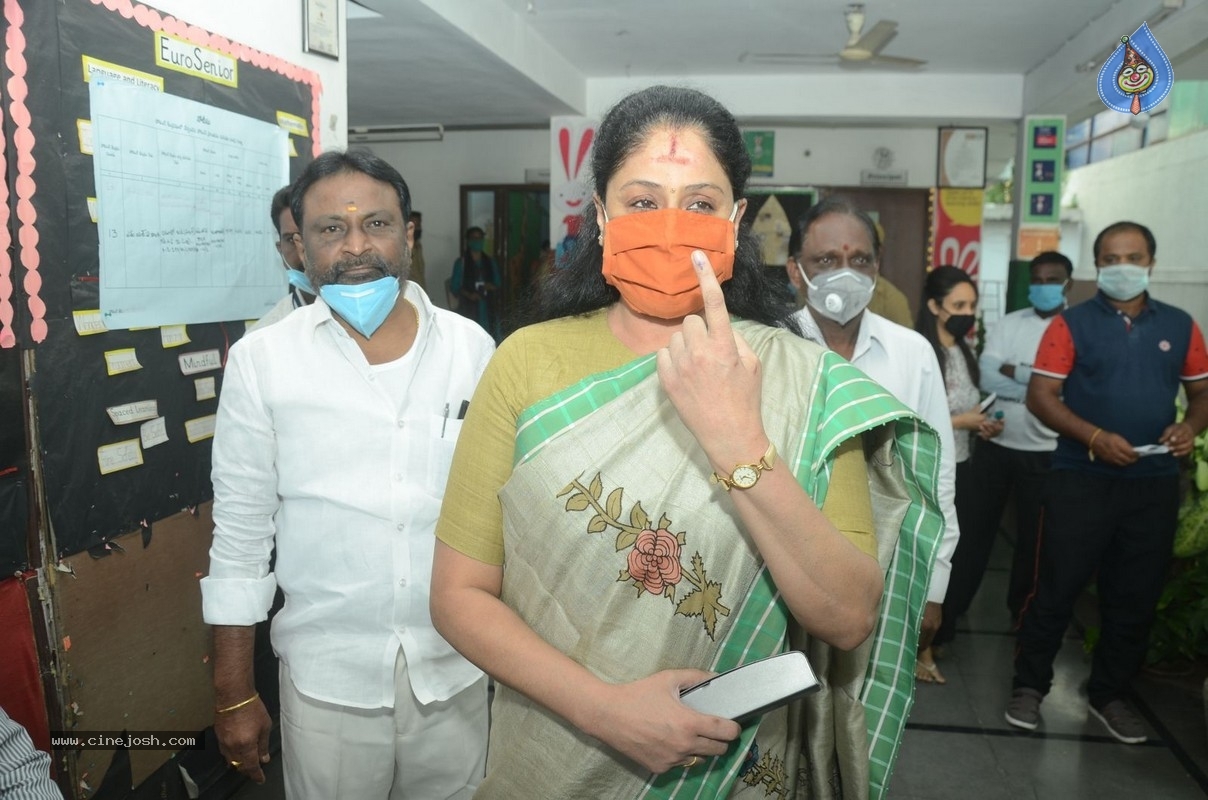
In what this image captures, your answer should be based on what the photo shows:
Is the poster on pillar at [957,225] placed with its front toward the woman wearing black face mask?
yes

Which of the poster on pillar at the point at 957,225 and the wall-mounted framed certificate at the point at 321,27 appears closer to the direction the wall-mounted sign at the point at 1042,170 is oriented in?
the wall-mounted framed certificate

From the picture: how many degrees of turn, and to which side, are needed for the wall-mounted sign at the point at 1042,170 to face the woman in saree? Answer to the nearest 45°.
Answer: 0° — it already faces them

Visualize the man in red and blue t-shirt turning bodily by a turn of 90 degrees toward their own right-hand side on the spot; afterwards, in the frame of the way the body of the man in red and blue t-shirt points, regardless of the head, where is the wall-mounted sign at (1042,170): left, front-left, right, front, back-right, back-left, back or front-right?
right

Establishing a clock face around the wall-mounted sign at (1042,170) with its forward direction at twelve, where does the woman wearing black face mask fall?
The woman wearing black face mask is roughly at 12 o'clock from the wall-mounted sign.
